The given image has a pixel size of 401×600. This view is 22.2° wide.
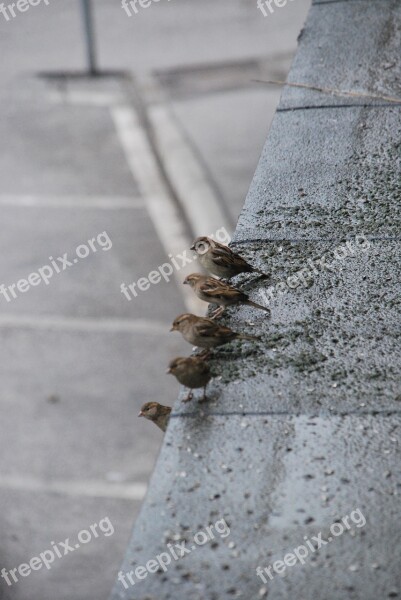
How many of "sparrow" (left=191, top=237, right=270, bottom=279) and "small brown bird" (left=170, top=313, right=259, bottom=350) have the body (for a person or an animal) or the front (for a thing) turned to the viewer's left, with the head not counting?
2

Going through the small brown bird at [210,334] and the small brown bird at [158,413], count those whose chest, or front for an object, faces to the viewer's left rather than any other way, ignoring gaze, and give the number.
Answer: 2

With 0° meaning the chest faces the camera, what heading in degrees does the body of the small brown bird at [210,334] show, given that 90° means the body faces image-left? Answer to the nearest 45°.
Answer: approximately 90°

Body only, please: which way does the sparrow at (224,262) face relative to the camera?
to the viewer's left

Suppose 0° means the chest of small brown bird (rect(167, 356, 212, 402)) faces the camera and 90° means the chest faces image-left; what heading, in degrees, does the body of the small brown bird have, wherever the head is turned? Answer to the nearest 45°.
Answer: approximately 45°

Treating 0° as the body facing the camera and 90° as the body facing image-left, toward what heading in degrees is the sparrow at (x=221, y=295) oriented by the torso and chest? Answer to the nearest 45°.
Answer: approximately 90°
